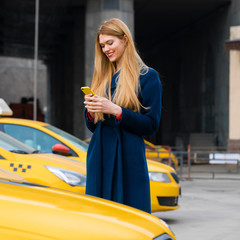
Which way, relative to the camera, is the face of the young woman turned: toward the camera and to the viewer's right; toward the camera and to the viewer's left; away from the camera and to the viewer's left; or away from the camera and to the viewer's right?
toward the camera and to the viewer's left

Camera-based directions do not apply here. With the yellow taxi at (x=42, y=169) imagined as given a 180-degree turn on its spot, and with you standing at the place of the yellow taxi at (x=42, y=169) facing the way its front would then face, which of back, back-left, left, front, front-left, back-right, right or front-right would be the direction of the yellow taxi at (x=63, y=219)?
back-left

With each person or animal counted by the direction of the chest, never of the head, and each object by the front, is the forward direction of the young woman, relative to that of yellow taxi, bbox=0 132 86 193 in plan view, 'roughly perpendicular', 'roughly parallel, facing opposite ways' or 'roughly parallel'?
roughly perpendicular

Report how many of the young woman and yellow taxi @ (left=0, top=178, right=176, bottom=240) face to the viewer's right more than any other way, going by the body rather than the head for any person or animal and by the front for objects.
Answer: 1

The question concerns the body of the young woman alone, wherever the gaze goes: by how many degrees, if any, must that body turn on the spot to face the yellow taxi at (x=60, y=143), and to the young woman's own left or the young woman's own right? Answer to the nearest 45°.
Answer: approximately 135° to the young woman's own right

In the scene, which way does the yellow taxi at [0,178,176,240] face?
to the viewer's right
